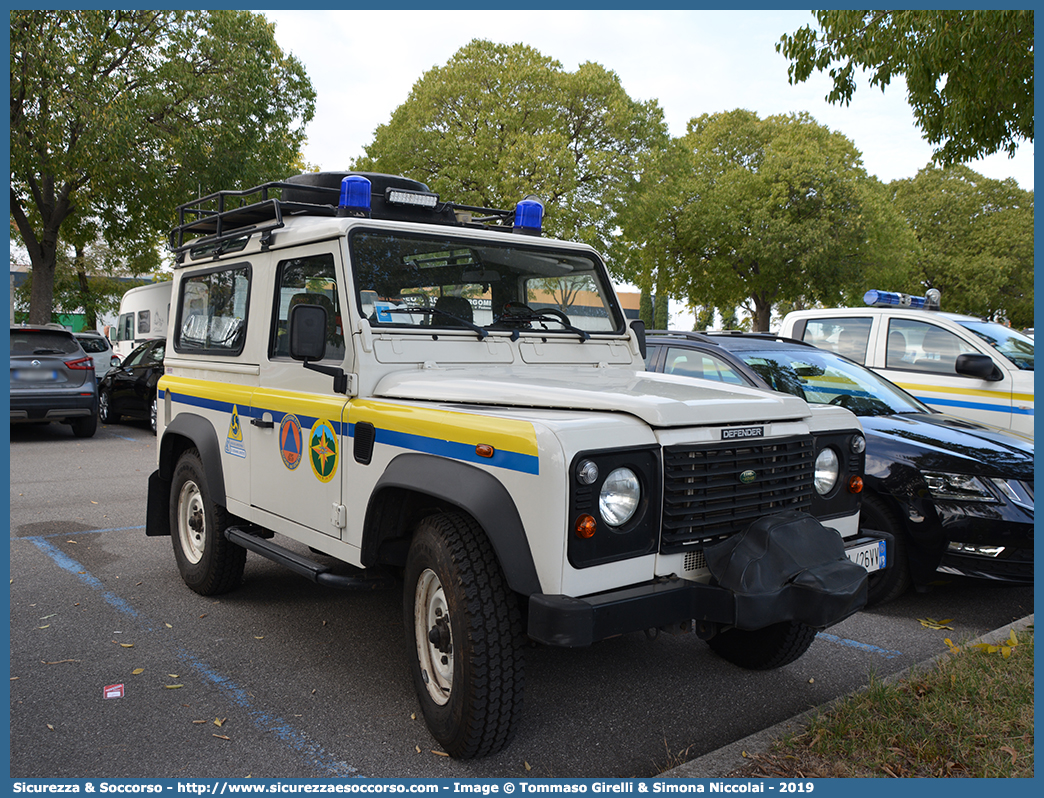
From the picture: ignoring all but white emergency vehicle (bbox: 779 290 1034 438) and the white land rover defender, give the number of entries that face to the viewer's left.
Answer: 0

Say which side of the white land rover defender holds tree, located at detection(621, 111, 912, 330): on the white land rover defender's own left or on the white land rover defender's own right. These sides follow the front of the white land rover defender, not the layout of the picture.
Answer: on the white land rover defender's own left

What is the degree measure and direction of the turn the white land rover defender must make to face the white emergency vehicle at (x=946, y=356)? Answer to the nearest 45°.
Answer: approximately 90° to its left

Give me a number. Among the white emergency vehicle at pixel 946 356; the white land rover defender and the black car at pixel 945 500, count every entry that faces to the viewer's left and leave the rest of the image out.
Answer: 0

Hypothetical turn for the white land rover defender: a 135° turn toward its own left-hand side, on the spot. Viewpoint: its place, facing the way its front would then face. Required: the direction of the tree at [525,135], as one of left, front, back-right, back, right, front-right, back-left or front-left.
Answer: front

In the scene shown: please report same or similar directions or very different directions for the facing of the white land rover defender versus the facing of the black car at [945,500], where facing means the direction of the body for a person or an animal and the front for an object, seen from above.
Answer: same or similar directions

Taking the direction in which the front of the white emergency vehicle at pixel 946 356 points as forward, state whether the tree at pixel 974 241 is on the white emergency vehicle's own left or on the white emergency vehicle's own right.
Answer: on the white emergency vehicle's own left

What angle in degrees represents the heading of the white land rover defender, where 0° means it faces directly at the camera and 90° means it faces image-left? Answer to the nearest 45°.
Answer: approximately 315°

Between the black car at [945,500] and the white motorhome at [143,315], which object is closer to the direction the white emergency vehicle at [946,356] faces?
the black car

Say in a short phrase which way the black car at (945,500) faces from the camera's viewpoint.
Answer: facing the viewer and to the right of the viewer

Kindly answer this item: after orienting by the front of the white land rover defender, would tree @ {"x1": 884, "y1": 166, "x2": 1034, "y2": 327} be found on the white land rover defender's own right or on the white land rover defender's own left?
on the white land rover defender's own left

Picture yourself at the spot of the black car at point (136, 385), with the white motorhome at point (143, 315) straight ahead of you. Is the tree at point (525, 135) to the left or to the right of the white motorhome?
right

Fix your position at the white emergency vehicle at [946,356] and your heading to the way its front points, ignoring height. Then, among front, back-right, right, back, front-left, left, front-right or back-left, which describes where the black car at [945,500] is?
front-right

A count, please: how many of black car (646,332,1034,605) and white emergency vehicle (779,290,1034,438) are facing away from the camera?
0
